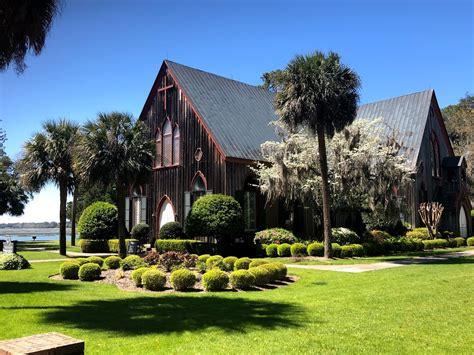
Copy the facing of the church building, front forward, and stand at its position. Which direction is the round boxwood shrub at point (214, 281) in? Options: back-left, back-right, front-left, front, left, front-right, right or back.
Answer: front-left

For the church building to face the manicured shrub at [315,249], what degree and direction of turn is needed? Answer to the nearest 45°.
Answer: approximately 90° to its left

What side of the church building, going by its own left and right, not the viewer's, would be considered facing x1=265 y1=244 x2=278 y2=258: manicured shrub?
left

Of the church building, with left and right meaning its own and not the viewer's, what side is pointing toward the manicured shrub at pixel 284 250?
left

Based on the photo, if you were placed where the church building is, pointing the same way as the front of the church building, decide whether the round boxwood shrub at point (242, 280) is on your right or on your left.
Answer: on your left

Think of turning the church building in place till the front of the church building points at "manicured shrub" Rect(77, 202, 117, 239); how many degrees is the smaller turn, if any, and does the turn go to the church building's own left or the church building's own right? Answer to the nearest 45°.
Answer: approximately 45° to the church building's own right

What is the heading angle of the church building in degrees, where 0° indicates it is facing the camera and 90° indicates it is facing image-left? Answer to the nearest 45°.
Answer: approximately 45°

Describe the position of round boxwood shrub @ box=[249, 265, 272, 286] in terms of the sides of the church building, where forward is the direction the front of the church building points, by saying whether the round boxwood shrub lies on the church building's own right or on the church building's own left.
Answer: on the church building's own left

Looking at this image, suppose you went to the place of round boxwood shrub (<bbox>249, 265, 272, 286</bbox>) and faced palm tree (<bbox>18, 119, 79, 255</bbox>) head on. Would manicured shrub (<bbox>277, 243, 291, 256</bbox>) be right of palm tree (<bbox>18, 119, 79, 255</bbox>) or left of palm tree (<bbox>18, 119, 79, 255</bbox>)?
right

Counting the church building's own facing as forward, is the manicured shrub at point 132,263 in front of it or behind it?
in front
